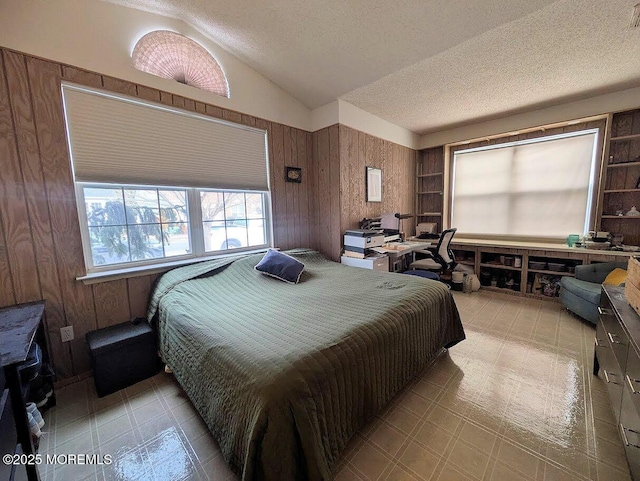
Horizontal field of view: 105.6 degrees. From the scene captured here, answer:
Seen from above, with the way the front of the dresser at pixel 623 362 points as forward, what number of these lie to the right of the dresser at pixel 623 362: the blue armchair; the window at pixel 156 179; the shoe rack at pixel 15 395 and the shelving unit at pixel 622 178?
2

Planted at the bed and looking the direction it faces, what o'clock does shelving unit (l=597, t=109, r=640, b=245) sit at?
The shelving unit is roughly at 10 o'clock from the bed.

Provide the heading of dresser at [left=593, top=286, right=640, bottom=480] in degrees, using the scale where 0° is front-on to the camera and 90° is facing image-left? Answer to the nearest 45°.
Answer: approximately 90°

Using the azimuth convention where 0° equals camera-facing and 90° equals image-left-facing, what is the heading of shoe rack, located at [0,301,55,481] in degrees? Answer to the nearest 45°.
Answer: approximately 270°

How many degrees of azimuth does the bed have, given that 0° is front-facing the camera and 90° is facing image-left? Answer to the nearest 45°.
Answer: approximately 315°

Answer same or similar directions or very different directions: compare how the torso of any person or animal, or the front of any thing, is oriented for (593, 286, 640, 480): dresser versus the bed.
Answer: very different directions

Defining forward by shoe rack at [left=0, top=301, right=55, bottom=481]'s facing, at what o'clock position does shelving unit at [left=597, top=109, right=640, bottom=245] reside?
The shelving unit is roughly at 1 o'clock from the shoe rack.

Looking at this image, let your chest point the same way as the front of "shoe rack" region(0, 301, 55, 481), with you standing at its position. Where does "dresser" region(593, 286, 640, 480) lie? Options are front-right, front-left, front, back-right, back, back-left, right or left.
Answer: front-right

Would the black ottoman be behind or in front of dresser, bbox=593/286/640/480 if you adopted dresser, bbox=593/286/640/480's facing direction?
in front

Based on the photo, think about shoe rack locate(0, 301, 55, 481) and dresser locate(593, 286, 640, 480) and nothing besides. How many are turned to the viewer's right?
1
